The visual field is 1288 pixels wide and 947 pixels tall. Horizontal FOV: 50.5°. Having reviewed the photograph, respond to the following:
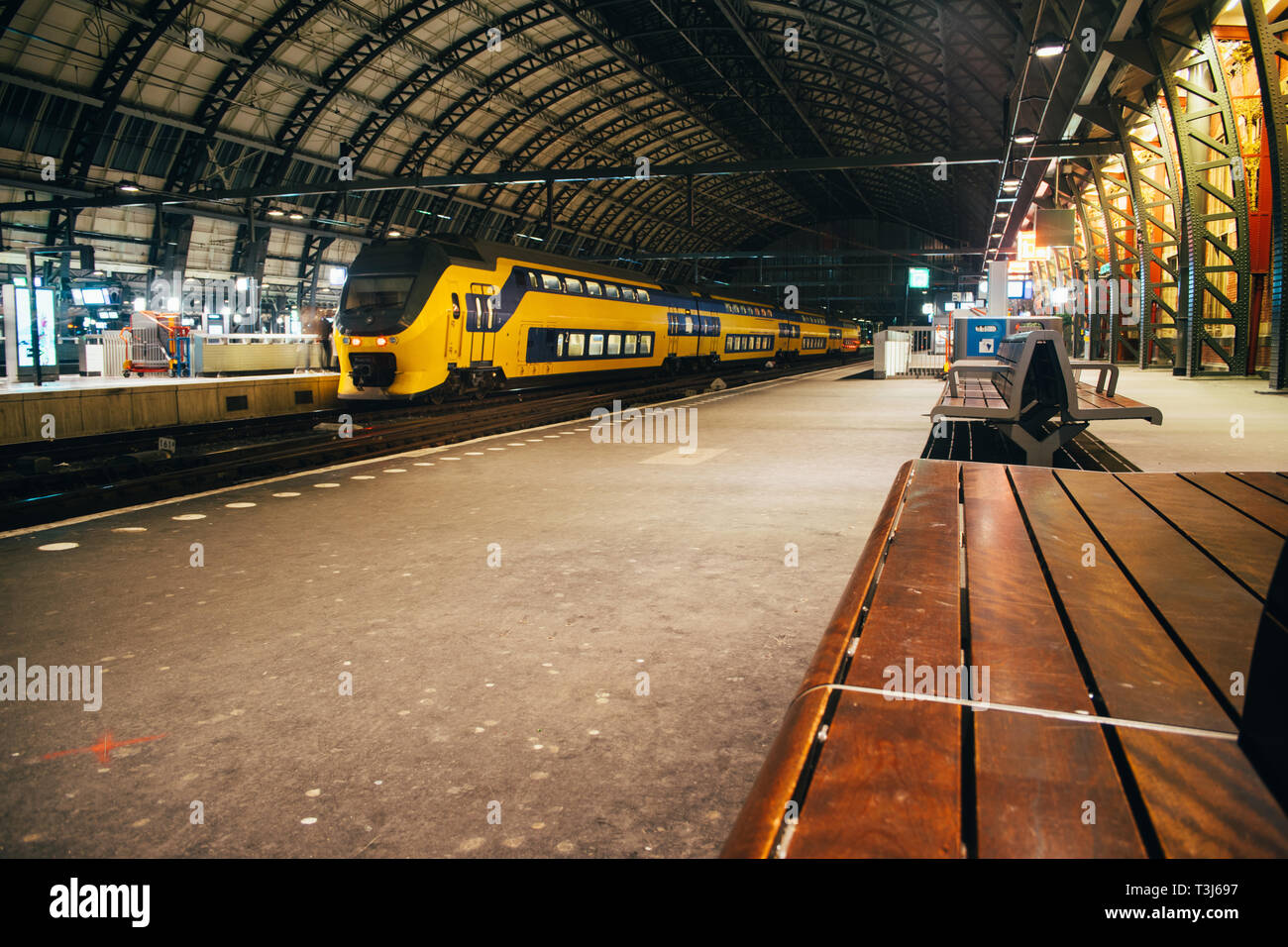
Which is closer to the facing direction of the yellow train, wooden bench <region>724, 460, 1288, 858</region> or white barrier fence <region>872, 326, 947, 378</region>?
the wooden bench

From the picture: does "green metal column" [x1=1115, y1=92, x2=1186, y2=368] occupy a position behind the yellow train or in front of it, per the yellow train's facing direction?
behind

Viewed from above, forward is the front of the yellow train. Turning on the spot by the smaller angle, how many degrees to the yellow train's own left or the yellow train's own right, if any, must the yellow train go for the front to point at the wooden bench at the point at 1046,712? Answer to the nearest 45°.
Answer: approximately 45° to the yellow train's own left

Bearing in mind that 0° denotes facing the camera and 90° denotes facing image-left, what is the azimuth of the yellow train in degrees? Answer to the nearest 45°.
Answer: approximately 45°

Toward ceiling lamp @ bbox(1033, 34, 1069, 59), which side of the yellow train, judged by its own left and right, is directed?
left

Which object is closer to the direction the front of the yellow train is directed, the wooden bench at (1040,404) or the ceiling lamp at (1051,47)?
the wooden bench

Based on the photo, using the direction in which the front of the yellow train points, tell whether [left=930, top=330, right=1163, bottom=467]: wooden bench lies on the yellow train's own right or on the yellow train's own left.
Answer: on the yellow train's own left
